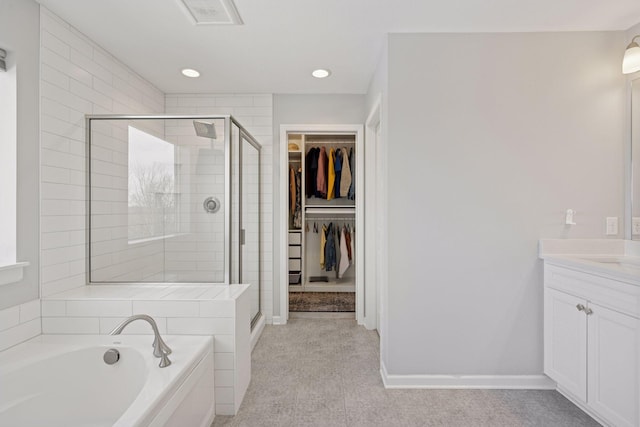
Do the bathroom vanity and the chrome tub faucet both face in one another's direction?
no

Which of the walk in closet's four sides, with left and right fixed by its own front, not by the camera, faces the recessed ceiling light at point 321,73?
front

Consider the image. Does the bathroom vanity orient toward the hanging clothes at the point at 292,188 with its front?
no

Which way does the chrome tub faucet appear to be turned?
to the viewer's left

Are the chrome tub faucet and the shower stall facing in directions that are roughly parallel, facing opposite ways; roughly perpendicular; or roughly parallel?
roughly parallel, facing opposite ways

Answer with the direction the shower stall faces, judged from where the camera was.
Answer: facing to the right of the viewer

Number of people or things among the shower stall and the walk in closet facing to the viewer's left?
0

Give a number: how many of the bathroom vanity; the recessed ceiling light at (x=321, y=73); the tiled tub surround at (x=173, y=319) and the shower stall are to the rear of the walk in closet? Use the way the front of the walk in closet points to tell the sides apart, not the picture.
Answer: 0

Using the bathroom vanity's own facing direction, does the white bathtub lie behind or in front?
in front

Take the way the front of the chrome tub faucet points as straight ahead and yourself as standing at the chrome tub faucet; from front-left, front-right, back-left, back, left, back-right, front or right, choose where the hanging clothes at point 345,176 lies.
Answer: back-right

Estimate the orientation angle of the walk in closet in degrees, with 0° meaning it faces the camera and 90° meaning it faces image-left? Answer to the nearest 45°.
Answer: approximately 0°

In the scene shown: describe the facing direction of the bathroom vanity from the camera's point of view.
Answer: facing the viewer and to the left of the viewer

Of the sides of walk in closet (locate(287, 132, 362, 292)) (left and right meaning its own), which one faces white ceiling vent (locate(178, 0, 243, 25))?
front

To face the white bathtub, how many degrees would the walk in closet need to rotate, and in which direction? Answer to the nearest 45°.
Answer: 0° — it already faces it
